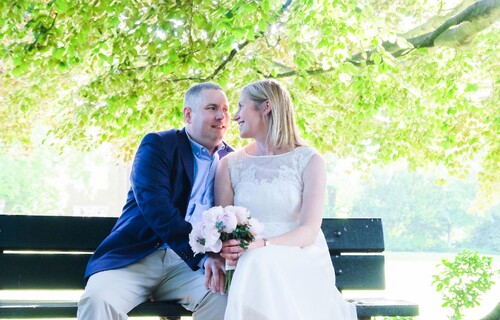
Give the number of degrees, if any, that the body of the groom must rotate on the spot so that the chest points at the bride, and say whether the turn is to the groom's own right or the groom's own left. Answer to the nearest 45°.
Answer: approximately 45° to the groom's own left

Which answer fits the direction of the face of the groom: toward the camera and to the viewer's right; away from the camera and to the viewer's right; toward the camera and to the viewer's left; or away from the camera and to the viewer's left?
toward the camera and to the viewer's right

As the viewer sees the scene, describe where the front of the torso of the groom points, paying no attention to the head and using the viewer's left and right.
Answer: facing the viewer and to the right of the viewer

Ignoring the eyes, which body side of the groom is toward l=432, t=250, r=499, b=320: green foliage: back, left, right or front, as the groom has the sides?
left

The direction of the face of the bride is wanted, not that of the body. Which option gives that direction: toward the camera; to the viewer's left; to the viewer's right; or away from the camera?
to the viewer's left
